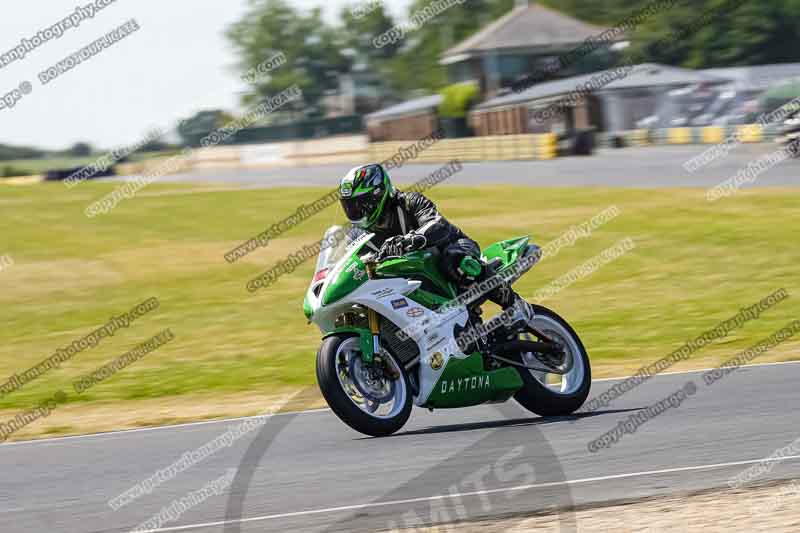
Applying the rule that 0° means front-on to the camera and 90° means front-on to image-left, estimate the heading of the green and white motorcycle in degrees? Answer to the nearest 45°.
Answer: approximately 45°

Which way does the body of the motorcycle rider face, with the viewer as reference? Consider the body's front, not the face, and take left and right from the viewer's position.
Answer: facing the viewer and to the left of the viewer

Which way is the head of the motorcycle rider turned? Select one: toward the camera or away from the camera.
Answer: toward the camera
